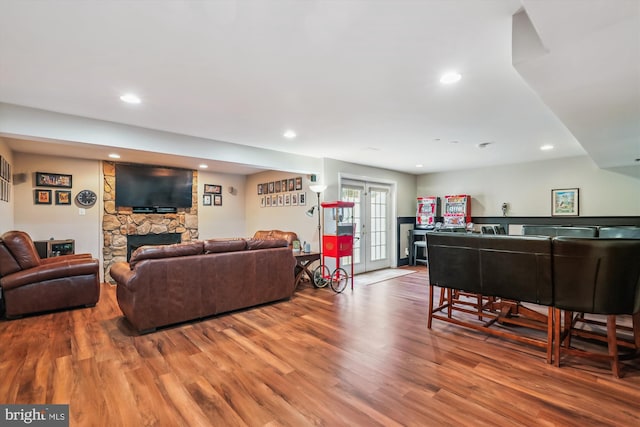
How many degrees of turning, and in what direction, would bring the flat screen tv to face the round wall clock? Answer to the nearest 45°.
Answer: approximately 135° to its right

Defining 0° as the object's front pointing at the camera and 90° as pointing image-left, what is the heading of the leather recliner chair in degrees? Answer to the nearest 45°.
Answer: approximately 270°

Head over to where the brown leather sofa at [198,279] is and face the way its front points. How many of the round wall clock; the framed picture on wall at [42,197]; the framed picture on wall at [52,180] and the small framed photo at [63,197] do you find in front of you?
4

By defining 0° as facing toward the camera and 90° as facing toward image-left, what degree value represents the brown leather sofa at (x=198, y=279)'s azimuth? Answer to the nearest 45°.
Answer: approximately 135°

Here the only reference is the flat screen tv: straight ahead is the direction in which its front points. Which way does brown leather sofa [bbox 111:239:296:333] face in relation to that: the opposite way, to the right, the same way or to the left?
the opposite way

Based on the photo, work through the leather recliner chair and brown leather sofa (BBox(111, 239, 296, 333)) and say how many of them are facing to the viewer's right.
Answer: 1

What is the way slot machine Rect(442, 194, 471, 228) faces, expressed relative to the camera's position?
facing the viewer and to the left of the viewer

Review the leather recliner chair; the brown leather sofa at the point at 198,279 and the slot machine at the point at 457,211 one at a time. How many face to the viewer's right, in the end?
1

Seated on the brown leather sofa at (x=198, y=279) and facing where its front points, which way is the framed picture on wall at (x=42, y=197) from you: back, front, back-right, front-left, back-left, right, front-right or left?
front

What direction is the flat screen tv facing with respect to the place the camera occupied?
facing the viewer and to the right of the viewer

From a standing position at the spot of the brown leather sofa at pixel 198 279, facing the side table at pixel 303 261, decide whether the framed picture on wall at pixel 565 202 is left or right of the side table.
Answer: right
